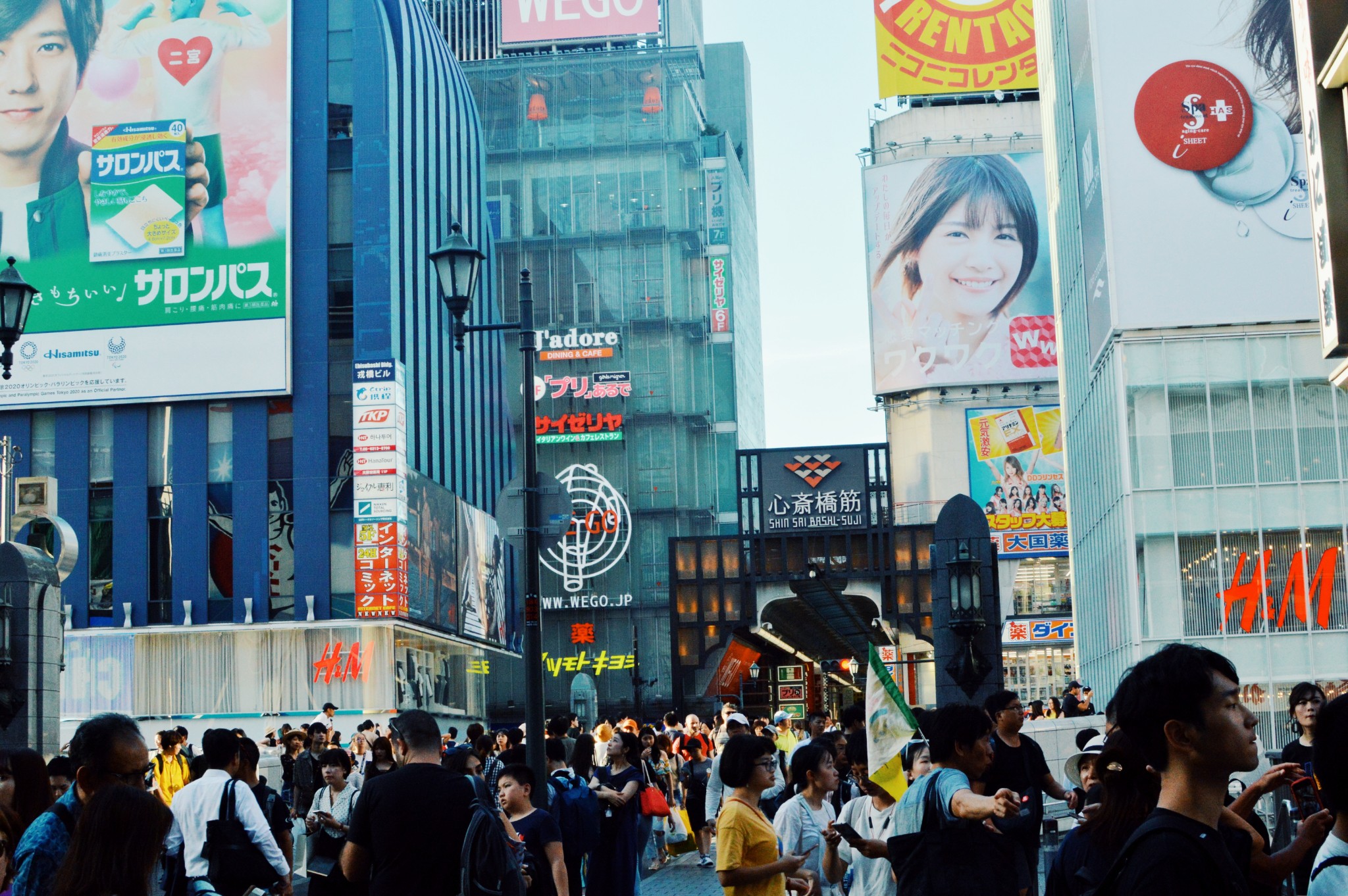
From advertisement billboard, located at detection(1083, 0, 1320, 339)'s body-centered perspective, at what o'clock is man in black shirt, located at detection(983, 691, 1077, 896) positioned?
The man in black shirt is roughly at 12 o'clock from the advertisement billboard.

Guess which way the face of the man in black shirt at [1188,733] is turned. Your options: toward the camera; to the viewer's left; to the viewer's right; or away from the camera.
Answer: to the viewer's right

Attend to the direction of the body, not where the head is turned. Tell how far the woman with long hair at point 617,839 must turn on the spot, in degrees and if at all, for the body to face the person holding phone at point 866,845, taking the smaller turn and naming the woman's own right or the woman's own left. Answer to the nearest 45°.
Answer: approximately 45° to the woman's own left

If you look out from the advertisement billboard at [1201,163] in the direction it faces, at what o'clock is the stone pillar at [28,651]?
The stone pillar is roughly at 1 o'clock from the advertisement billboard.

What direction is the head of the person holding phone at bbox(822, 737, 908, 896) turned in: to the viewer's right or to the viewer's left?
to the viewer's left

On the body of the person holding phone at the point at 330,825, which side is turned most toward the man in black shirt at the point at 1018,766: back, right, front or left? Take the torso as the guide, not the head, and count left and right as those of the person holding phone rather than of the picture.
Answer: left

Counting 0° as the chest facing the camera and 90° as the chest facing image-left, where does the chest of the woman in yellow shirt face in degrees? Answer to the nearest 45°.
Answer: approximately 270°
